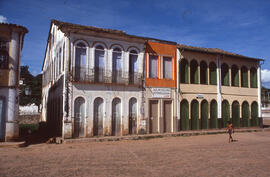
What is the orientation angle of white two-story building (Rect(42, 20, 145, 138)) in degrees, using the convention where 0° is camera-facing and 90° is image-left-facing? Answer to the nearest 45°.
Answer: approximately 315°

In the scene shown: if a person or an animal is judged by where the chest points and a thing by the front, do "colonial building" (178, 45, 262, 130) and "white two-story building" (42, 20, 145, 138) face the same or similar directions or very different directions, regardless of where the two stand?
same or similar directions

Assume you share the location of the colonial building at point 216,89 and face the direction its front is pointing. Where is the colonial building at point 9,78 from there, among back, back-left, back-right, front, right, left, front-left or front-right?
right

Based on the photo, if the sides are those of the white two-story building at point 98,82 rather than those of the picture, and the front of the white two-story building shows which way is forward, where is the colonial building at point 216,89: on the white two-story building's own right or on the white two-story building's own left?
on the white two-story building's own left

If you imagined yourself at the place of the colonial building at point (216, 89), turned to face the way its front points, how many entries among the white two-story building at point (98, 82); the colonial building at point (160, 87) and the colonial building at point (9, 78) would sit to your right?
3

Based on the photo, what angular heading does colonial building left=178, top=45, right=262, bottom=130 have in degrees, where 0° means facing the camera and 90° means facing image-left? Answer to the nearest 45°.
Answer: approximately 315°

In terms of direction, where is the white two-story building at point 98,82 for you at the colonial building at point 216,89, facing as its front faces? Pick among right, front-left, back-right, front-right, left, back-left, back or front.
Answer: right

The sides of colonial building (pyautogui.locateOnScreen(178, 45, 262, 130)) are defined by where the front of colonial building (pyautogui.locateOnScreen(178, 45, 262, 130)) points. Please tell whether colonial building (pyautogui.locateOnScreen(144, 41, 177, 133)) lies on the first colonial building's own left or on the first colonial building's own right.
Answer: on the first colonial building's own right

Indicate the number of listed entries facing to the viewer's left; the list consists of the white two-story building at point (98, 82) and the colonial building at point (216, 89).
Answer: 0

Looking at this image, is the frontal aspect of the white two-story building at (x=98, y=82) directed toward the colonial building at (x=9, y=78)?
no
